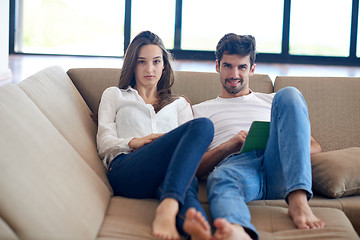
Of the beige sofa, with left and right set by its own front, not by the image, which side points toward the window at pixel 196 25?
back

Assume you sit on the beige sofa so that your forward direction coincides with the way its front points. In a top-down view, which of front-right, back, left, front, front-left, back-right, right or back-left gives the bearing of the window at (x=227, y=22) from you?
back

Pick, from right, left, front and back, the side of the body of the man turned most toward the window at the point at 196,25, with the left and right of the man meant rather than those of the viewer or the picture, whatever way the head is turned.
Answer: back

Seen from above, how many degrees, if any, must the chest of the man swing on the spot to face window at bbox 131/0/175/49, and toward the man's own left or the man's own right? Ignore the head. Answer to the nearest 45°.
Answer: approximately 180°

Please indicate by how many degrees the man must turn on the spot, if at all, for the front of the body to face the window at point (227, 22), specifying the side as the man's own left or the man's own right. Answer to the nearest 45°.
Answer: approximately 180°

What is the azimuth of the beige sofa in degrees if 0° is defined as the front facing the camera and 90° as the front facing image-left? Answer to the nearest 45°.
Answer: approximately 0°

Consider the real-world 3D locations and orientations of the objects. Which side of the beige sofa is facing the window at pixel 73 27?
back

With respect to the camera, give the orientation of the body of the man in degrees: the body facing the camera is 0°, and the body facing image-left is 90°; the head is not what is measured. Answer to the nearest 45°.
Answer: approximately 0°

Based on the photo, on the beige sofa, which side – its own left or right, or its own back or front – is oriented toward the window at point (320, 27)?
back

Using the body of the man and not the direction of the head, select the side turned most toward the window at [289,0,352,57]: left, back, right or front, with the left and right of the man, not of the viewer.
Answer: back

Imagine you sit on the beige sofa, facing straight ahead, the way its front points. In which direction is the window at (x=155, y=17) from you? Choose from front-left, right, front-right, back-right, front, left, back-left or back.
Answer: back
